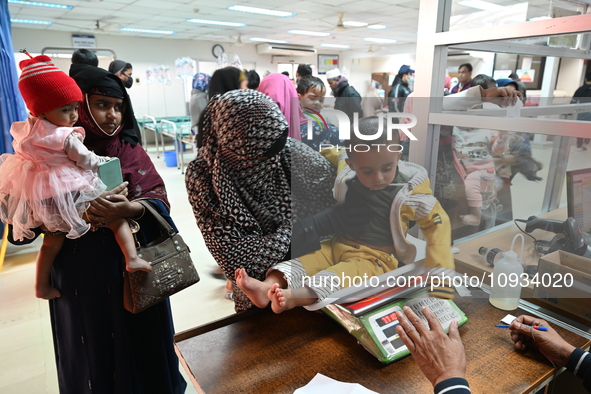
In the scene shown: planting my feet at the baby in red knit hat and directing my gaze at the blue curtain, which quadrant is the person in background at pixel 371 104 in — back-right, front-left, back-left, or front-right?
front-right

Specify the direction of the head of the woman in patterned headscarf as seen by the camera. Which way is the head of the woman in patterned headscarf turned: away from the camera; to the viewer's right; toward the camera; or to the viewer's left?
to the viewer's right

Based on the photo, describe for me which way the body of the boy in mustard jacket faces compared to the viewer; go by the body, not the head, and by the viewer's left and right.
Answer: facing the viewer and to the left of the viewer

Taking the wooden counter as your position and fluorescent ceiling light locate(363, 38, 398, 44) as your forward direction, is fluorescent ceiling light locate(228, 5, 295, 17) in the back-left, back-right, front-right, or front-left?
front-left
